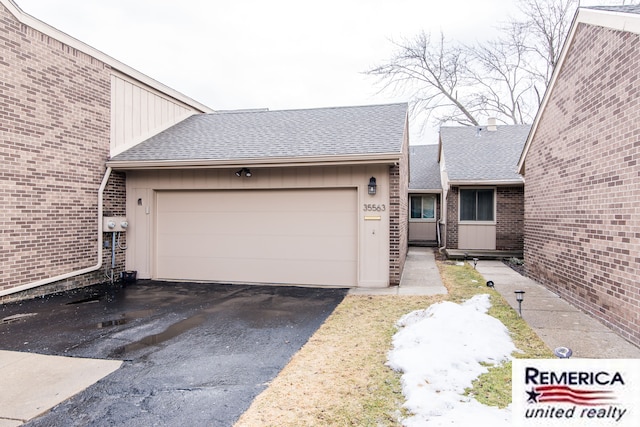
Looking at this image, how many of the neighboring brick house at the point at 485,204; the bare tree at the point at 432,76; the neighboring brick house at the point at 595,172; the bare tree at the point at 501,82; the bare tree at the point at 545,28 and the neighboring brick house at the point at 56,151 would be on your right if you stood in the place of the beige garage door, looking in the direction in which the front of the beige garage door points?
1

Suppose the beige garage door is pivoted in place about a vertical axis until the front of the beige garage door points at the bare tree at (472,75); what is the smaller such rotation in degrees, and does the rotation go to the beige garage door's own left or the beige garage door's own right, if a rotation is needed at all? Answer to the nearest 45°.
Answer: approximately 135° to the beige garage door's own left

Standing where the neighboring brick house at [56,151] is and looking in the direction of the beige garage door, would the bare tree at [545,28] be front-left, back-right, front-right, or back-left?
front-left

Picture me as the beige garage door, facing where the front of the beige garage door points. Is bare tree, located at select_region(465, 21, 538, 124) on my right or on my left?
on my left

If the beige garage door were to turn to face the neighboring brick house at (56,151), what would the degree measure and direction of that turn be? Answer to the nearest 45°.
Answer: approximately 90° to its right

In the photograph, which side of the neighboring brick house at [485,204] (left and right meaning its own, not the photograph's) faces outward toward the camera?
front

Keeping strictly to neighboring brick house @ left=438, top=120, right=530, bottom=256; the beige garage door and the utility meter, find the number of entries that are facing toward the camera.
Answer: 3

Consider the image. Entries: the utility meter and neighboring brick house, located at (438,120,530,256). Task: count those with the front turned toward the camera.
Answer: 2

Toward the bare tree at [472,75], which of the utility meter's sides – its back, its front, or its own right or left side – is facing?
left

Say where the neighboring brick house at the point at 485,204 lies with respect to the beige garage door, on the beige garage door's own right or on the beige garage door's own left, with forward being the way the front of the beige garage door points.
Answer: on the beige garage door's own left

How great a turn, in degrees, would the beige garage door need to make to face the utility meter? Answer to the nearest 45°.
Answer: approximately 90° to its right

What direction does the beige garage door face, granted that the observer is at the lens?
facing the viewer

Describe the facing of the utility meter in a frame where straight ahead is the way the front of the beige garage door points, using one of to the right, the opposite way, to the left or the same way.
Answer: the same way
